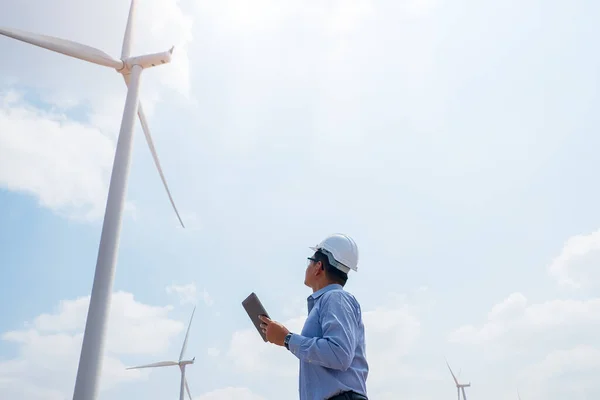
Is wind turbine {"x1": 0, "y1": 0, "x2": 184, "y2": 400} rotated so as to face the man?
no

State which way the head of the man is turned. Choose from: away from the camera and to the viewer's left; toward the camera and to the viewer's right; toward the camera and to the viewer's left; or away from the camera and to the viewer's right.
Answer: away from the camera and to the viewer's left
